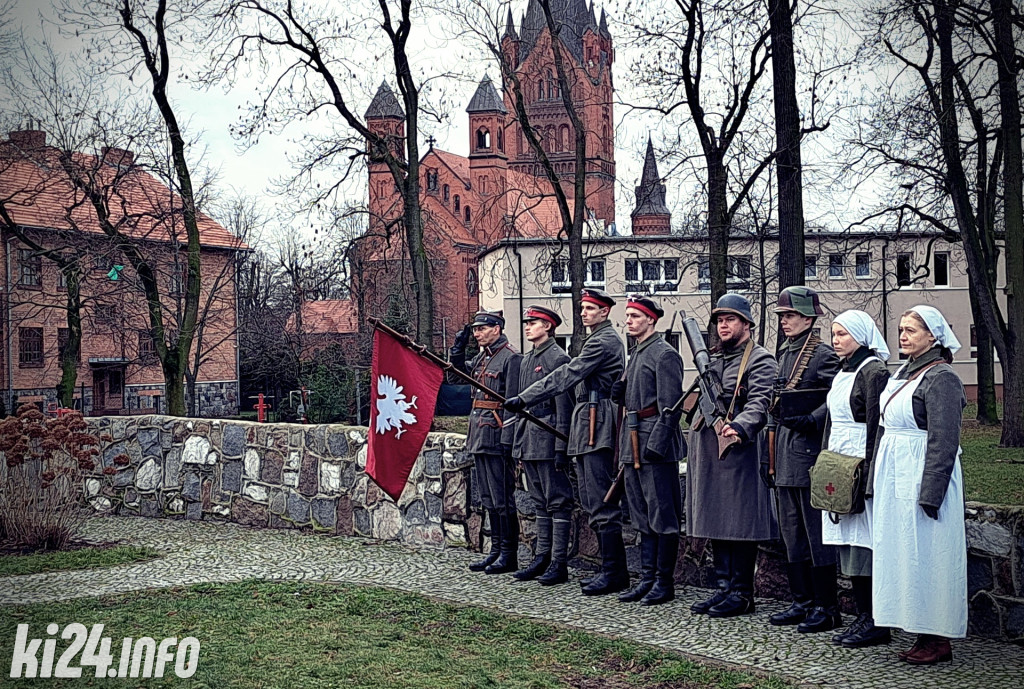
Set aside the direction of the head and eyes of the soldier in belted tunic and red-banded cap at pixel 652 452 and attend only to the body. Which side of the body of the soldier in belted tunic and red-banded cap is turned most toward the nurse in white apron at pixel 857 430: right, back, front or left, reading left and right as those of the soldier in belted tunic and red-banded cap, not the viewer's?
left

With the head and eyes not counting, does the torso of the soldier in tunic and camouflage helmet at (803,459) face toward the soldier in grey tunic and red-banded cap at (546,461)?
no

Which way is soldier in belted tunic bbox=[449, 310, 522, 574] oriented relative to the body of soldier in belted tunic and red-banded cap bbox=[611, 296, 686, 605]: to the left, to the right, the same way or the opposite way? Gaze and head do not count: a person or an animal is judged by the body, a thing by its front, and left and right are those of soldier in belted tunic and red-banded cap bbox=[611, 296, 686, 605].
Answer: the same way

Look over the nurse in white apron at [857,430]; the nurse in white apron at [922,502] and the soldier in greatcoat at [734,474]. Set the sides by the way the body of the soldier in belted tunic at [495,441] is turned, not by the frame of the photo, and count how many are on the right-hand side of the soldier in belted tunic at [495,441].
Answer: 0

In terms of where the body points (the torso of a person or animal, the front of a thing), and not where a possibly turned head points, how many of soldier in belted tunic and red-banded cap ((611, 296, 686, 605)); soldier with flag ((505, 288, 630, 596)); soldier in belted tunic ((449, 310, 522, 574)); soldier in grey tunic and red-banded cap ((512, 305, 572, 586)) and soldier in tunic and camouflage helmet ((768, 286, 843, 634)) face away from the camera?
0

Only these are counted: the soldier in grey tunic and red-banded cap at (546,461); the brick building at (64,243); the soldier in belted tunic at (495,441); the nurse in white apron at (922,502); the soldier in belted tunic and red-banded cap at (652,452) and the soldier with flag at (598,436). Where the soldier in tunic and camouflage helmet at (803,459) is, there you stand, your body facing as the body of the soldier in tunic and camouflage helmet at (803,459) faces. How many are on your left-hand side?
1

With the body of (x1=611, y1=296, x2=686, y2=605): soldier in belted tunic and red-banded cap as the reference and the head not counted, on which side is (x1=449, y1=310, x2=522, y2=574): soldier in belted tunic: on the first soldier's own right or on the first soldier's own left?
on the first soldier's own right

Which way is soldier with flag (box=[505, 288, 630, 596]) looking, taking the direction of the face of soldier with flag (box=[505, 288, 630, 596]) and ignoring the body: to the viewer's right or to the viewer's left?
to the viewer's left

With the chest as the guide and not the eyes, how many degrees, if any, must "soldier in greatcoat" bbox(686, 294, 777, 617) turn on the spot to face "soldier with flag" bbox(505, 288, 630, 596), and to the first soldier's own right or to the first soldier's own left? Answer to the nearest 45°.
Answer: approximately 90° to the first soldier's own right

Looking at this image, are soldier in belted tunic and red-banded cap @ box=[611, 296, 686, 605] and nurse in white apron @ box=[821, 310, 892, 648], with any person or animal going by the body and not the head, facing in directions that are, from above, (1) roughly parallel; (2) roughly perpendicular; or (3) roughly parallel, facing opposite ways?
roughly parallel

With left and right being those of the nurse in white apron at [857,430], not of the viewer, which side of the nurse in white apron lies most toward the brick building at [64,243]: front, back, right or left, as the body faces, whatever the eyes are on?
right

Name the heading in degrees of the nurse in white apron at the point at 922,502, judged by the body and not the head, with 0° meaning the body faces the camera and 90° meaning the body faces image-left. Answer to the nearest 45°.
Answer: approximately 45°

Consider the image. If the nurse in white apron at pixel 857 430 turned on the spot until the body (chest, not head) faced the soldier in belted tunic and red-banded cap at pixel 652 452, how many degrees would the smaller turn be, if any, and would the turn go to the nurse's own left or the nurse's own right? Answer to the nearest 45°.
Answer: approximately 90° to the nurse's own right

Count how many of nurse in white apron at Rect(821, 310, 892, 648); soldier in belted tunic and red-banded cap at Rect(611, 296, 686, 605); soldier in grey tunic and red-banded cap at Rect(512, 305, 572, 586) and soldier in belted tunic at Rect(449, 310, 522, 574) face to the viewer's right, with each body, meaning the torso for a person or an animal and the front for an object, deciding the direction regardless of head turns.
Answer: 0

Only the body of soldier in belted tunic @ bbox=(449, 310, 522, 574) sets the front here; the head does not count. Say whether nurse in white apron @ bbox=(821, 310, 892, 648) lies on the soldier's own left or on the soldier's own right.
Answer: on the soldier's own left

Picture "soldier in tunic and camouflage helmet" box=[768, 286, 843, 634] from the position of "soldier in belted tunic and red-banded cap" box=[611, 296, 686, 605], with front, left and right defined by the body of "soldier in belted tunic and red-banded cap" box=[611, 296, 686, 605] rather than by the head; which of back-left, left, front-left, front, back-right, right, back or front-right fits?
left

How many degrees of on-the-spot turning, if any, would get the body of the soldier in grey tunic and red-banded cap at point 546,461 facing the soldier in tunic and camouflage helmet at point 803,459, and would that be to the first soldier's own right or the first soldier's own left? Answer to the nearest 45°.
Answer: approximately 90° to the first soldier's own left

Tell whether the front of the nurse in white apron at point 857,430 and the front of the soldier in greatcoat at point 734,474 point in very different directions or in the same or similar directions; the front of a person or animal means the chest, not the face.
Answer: same or similar directions
